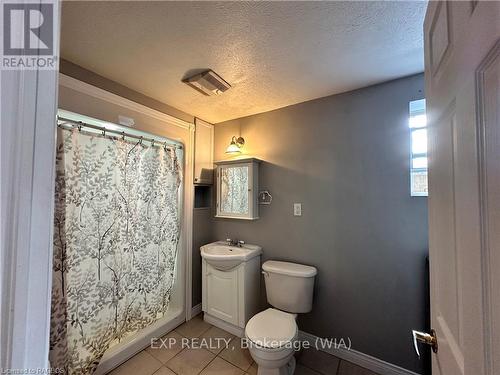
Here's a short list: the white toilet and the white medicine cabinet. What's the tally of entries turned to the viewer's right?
0

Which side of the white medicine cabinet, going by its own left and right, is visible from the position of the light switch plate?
left

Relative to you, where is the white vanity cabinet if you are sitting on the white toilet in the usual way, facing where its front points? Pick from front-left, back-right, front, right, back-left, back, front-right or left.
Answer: right

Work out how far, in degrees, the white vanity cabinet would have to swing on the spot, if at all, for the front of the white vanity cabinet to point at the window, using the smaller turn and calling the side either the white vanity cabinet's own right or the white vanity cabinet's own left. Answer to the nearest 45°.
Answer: approximately 90° to the white vanity cabinet's own left

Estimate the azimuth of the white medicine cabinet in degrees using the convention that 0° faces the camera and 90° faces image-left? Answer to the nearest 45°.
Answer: approximately 45°

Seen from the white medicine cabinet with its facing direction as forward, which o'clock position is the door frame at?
The door frame is roughly at 11 o'clock from the white medicine cabinet.
